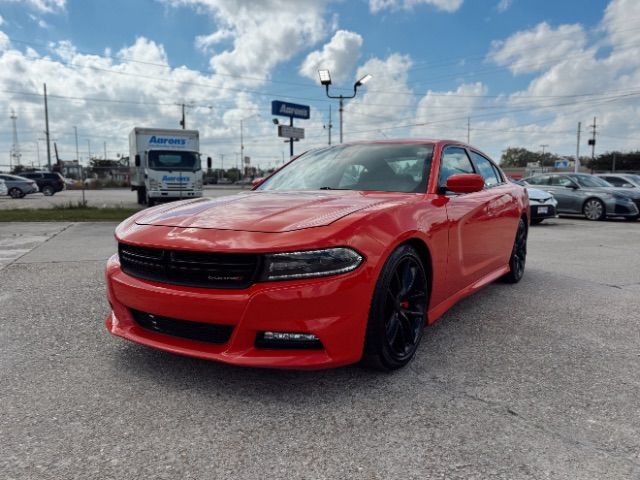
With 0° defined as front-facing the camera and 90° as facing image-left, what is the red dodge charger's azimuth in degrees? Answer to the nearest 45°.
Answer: approximately 45°

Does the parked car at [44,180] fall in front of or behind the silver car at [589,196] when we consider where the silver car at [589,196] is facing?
behind

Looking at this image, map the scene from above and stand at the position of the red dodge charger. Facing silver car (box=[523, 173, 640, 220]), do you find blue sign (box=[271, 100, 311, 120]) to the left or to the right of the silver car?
left

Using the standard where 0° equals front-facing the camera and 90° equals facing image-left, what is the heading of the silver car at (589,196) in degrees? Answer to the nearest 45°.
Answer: approximately 315°

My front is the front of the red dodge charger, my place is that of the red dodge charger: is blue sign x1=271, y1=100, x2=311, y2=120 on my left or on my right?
on my right

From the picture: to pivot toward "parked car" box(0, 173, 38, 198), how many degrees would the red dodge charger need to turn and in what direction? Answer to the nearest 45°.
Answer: approximately 90° to its right

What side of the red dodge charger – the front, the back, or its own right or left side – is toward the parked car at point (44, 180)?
right

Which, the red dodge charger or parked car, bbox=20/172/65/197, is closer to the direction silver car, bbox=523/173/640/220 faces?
the red dodge charger

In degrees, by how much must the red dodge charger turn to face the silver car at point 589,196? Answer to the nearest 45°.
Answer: approximately 180°

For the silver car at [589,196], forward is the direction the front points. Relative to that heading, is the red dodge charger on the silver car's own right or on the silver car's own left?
on the silver car's own right
